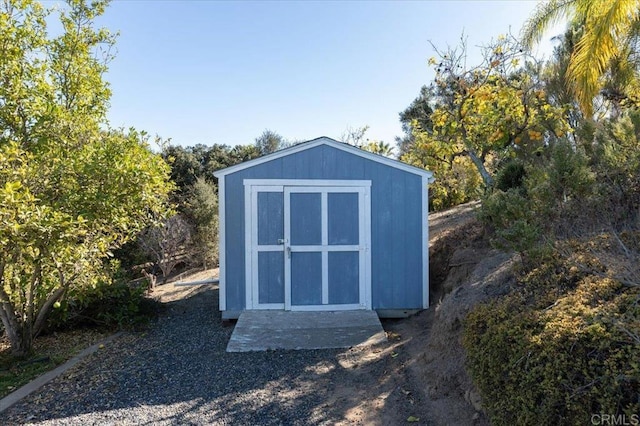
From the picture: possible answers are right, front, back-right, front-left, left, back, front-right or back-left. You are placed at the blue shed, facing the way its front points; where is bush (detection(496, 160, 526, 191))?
left

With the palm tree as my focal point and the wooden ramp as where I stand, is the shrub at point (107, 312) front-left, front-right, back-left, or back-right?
back-left

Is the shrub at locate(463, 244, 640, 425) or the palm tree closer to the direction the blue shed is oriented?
the shrub

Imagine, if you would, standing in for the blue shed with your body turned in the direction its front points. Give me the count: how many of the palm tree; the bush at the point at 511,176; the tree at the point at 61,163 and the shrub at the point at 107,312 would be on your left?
2

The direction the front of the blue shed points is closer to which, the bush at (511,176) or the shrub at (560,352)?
the shrub

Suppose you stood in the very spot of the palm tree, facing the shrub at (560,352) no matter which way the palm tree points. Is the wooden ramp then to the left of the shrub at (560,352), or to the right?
right

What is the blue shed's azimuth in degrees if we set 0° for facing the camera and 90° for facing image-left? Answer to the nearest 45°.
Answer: approximately 0°

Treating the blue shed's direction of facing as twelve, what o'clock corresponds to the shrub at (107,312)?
The shrub is roughly at 3 o'clock from the blue shed.

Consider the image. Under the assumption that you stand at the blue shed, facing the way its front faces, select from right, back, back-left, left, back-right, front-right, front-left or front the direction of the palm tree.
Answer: left

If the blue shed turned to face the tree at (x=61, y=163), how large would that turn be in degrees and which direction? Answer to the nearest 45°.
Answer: approximately 45° to its right

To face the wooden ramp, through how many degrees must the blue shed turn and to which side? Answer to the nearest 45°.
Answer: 0° — it already faces it
